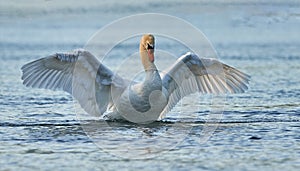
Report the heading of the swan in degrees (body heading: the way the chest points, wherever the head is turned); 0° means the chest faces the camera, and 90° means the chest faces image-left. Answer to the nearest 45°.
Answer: approximately 315°
